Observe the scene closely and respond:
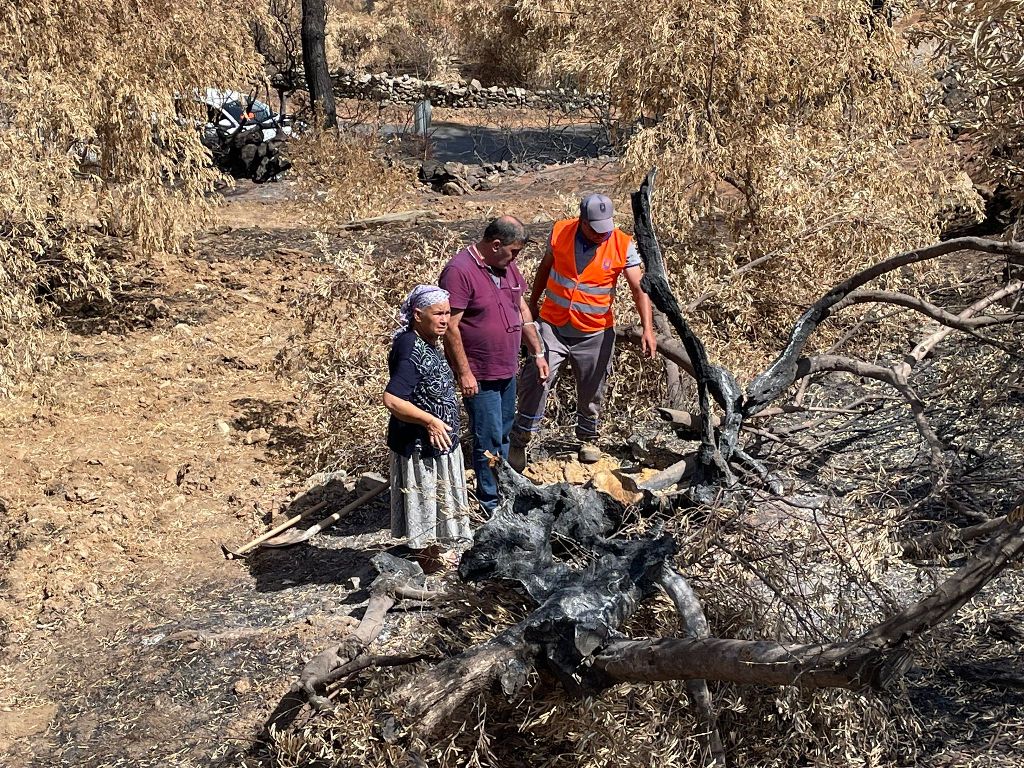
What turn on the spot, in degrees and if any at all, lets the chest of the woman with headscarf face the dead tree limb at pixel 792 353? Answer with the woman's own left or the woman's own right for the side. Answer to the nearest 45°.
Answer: approximately 45° to the woman's own left

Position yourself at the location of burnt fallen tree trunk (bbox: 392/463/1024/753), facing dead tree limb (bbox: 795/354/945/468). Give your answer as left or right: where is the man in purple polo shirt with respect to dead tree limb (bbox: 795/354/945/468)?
left

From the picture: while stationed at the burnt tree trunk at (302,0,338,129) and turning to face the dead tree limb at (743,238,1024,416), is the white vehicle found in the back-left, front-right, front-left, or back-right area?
back-right

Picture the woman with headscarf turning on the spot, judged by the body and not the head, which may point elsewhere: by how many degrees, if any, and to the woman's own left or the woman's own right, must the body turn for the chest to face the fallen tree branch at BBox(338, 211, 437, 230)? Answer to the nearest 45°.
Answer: approximately 135° to the woman's own left

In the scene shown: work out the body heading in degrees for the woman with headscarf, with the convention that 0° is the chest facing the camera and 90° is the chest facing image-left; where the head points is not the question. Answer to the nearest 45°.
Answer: approximately 315°

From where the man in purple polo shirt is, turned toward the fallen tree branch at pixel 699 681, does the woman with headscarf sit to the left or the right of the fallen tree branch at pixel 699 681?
right

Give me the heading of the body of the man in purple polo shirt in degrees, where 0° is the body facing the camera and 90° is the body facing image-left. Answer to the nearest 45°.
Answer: approximately 315°
